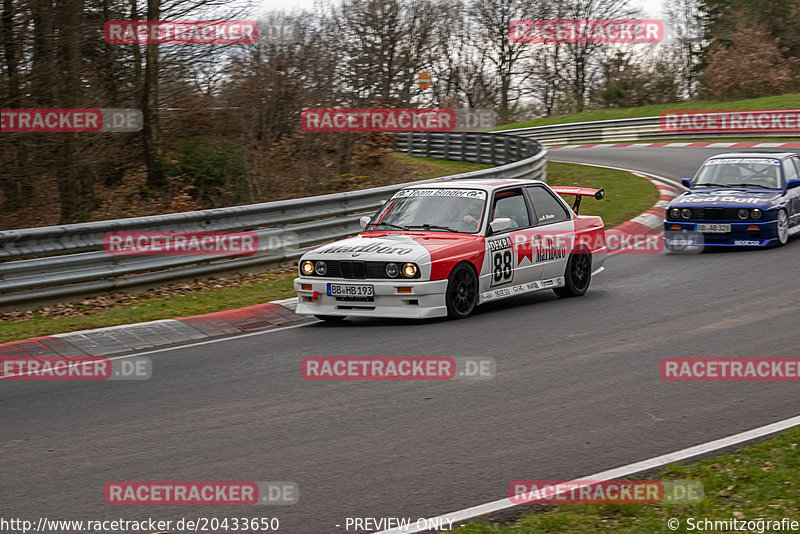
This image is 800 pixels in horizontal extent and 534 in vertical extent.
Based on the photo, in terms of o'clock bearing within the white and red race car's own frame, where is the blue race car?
The blue race car is roughly at 6 o'clock from the white and red race car.

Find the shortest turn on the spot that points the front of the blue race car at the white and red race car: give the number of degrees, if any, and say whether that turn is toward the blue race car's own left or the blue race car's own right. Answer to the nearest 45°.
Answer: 0° — it already faces it

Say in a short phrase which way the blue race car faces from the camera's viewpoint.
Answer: facing the viewer and to the left of the viewer

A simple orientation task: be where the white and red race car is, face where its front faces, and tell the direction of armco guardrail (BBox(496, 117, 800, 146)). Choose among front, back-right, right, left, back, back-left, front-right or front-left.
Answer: back-right

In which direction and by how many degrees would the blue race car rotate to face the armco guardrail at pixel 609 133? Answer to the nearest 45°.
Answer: approximately 135° to its right

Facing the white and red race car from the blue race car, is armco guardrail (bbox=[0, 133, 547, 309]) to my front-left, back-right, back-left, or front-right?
front-right

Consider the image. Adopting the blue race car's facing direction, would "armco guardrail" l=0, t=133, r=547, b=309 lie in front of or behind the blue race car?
in front

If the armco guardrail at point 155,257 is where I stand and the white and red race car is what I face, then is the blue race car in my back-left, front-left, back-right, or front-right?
front-left

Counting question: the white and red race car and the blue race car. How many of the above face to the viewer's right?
0

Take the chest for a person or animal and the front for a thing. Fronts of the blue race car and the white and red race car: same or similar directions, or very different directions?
same or similar directions
